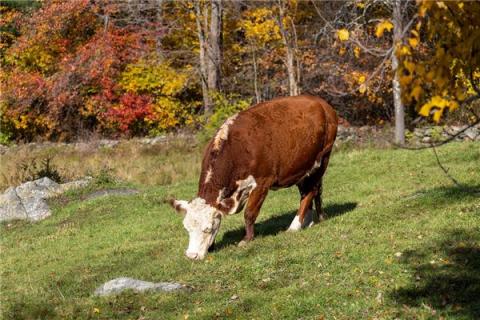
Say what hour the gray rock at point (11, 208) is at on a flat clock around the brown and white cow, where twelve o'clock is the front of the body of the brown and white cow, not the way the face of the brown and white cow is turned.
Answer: The gray rock is roughly at 3 o'clock from the brown and white cow.

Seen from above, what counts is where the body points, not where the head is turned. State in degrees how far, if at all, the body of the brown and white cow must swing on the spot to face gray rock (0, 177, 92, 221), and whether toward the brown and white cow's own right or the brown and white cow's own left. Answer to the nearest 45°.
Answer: approximately 90° to the brown and white cow's own right

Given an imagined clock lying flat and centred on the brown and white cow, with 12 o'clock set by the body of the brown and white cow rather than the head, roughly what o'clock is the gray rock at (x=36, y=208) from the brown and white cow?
The gray rock is roughly at 3 o'clock from the brown and white cow.

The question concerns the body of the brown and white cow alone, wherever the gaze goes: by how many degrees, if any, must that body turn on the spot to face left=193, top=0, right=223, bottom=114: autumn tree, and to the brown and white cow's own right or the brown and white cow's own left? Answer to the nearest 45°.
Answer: approximately 135° to the brown and white cow's own right

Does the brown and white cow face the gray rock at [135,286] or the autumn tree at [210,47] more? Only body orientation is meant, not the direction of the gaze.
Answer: the gray rock

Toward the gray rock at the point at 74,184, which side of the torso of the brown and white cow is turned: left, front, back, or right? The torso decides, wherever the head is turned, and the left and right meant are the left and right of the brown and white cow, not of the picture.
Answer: right

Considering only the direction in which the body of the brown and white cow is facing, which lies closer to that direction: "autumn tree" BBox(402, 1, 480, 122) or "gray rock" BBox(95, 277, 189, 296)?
the gray rock

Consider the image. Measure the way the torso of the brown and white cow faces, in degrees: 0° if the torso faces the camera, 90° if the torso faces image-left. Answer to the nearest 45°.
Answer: approximately 45°

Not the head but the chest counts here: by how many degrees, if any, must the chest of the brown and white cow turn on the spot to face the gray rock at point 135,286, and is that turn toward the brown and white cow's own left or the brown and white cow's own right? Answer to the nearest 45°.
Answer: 0° — it already faces it

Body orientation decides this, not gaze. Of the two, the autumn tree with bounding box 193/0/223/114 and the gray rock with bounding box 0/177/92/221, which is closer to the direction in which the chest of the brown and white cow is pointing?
the gray rock
